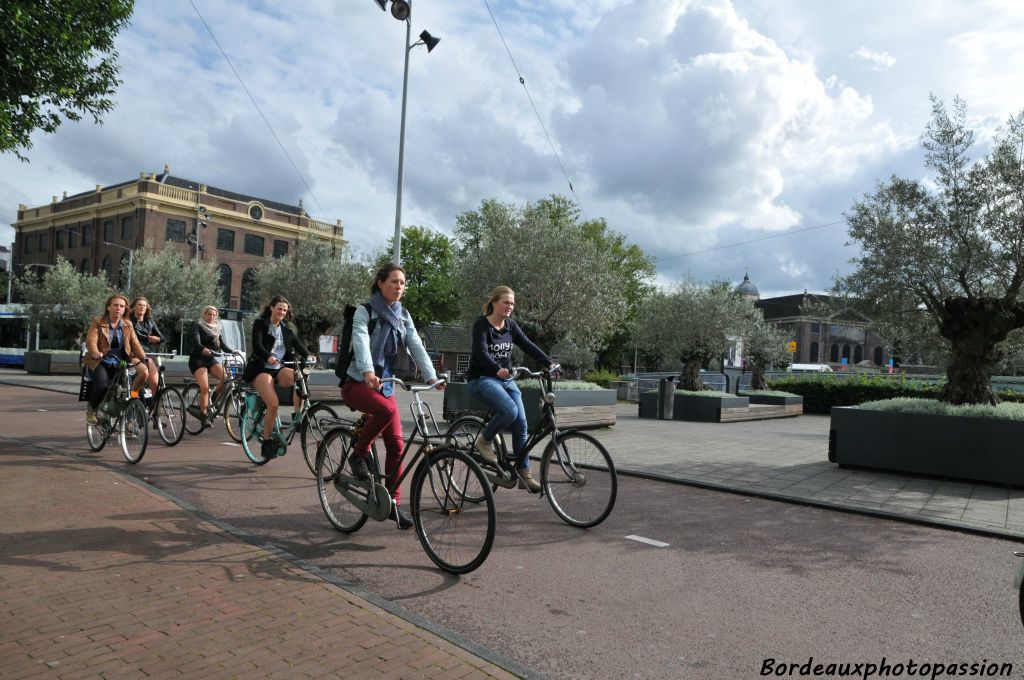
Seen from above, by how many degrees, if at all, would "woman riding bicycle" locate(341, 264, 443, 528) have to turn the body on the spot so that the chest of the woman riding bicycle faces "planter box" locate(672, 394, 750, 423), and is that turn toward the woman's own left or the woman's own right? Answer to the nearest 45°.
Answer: approximately 90° to the woman's own left

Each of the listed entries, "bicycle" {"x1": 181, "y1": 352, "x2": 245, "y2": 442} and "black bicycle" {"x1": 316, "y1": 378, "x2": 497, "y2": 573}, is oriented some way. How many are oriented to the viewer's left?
0

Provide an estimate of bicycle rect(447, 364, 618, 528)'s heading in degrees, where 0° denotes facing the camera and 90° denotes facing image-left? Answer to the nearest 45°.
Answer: approximately 315°

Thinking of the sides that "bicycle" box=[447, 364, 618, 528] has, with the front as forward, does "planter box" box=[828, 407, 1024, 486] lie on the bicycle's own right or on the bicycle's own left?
on the bicycle's own left

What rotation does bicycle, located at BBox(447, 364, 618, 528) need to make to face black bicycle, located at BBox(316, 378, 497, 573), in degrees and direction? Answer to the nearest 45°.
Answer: approximately 90° to its right

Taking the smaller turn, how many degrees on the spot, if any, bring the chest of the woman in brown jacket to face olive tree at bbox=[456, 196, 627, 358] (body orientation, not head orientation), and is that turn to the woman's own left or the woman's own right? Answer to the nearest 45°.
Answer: approximately 90° to the woman's own left

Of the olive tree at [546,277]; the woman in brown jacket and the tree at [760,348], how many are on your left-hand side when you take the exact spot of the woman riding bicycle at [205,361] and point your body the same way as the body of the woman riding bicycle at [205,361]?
2

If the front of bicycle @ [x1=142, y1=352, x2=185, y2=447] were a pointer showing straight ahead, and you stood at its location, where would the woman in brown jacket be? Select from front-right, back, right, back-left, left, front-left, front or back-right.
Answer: right

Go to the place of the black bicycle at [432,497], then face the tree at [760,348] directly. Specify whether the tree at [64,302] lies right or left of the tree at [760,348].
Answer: left
